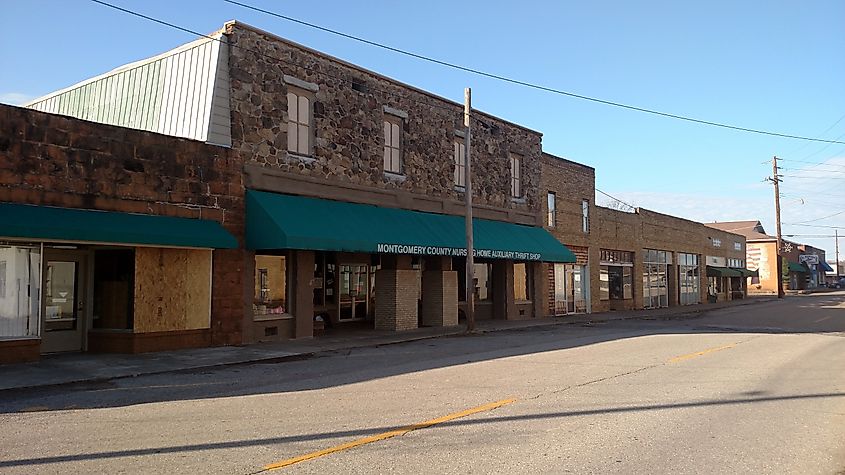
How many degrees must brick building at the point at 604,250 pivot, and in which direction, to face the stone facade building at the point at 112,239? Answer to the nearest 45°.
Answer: approximately 45° to its right

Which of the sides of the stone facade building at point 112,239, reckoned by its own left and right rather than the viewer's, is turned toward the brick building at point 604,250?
left

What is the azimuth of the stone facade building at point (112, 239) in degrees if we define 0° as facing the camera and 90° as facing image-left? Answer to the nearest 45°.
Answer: approximately 315°

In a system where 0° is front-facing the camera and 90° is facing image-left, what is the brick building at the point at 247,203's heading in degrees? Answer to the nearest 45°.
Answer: approximately 315°
